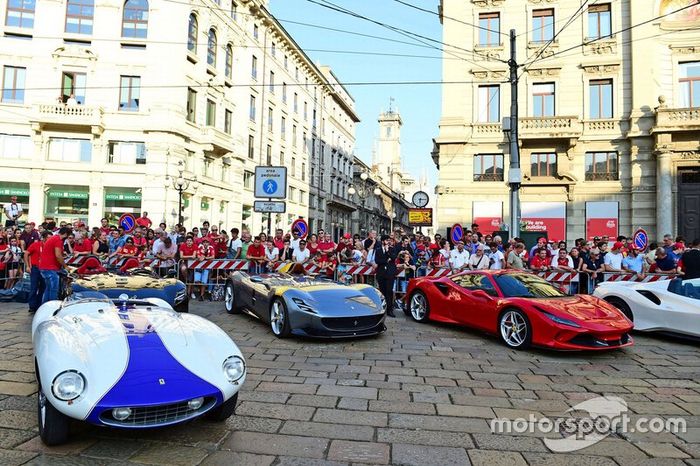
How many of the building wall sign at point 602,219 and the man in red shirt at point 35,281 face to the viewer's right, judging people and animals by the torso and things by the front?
1

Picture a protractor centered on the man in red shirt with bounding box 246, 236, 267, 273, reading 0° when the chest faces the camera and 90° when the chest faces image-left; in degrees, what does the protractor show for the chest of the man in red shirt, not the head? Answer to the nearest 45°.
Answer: approximately 0°

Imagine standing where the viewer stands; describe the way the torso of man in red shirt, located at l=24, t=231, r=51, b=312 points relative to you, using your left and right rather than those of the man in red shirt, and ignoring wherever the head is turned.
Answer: facing to the right of the viewer

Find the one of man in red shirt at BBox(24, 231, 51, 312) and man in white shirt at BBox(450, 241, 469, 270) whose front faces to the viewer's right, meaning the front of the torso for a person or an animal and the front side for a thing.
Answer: the man in red shirt

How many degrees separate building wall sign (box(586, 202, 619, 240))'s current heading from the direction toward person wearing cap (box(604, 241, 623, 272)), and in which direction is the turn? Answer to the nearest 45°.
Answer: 0° — it already faces them
